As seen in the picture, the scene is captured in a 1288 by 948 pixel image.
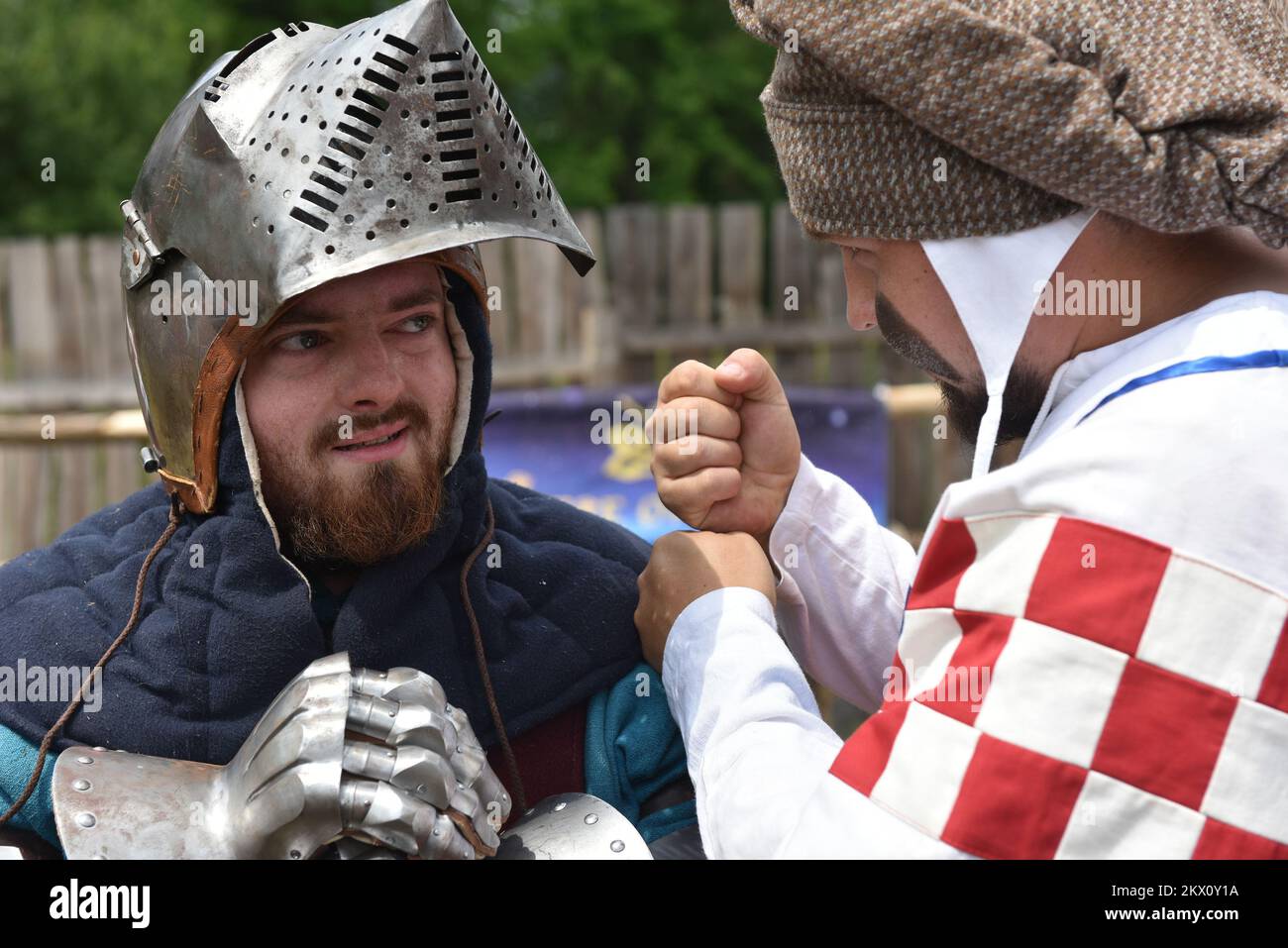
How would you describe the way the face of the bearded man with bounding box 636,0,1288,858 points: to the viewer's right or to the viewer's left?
to the viewer's left

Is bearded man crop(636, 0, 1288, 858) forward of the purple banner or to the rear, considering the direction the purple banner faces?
forward

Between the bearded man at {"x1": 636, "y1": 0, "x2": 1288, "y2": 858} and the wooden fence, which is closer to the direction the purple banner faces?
the bearded man

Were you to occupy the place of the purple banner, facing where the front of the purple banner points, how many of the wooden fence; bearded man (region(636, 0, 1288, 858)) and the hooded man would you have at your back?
1

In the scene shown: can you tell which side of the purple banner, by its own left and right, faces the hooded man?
front

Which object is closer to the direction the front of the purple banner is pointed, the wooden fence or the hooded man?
the hooded man

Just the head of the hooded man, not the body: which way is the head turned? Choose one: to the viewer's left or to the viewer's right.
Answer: to the viewer's right

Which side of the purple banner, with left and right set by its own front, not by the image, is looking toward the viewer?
front

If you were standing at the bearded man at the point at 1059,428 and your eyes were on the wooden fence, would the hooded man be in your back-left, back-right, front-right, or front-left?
front-left
